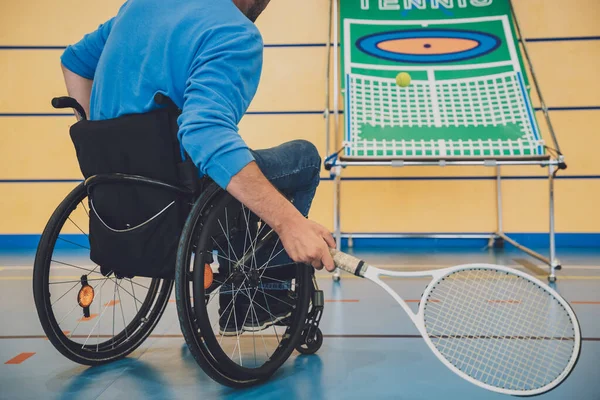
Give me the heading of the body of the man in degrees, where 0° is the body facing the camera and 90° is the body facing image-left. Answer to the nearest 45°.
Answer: approximately 225°

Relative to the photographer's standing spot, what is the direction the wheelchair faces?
facing away from the viewer and to the right of the viewer
